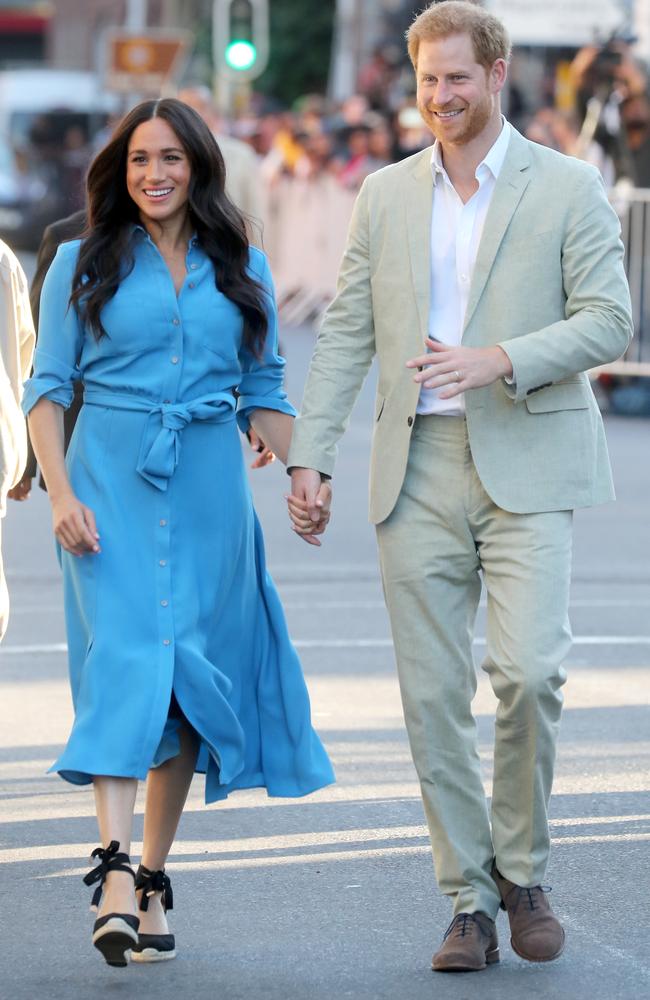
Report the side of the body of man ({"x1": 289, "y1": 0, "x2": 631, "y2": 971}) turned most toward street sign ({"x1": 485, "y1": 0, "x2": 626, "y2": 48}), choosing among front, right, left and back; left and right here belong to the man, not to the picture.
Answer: back

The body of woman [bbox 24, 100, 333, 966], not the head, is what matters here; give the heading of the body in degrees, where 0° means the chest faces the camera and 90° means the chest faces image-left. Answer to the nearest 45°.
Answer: approximately 0°

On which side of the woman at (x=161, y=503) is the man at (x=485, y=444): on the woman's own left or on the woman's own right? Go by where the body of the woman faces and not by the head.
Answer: on the woman's own left
